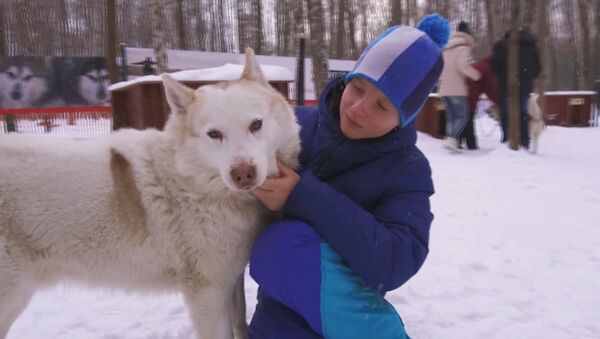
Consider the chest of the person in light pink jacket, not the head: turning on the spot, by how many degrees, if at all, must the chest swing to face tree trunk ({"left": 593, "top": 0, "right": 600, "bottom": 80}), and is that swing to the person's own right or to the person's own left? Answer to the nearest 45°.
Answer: approximately 45° to the person's own left

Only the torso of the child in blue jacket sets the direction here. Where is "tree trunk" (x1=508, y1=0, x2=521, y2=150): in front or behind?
behind

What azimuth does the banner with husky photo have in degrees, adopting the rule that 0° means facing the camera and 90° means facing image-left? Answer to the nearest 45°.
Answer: approximately 0°

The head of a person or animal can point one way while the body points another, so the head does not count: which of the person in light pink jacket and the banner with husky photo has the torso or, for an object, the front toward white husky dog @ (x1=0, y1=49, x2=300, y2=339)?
the banner with husky photo

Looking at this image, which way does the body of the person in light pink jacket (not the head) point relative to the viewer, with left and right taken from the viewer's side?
facing away from the viewer and to the right of the viewer

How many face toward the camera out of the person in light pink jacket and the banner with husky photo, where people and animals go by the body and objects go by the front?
1

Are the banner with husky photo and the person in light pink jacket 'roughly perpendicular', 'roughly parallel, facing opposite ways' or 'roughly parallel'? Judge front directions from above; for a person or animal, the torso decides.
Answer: roughly perpendicular

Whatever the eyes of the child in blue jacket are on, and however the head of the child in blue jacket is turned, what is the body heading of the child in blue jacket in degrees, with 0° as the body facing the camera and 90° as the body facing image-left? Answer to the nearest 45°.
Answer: approximately 45°
